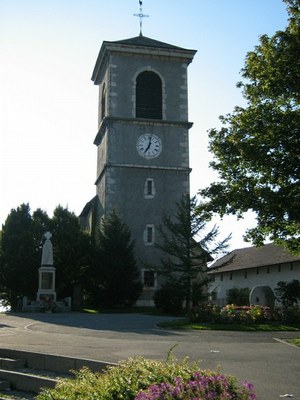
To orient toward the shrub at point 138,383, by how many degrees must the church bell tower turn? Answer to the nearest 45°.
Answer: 0° — it already faces it

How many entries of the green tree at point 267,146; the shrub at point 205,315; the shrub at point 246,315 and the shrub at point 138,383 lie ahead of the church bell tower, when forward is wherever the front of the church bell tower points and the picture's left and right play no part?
4

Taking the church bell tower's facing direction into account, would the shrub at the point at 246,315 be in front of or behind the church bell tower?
in front

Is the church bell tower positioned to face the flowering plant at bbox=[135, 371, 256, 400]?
yes

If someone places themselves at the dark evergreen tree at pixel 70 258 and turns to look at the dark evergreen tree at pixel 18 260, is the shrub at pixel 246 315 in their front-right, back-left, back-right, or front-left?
back-left

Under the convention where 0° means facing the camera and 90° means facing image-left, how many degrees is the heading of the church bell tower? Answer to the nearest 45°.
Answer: approximately 0°

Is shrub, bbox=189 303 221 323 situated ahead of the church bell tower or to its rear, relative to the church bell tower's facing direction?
ahead

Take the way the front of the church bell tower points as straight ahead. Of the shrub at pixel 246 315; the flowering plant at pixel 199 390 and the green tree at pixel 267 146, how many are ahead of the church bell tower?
3
